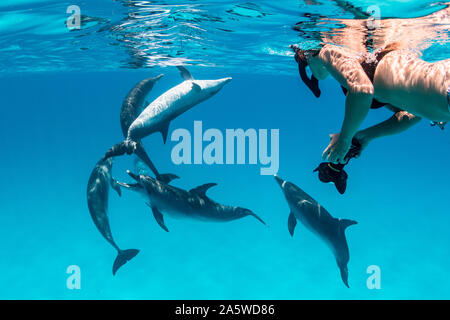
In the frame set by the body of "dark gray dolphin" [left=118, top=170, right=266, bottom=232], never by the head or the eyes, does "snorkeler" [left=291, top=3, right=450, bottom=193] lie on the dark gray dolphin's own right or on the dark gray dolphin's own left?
on the dark gray dolphin's own left
